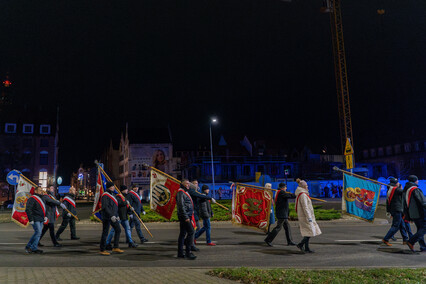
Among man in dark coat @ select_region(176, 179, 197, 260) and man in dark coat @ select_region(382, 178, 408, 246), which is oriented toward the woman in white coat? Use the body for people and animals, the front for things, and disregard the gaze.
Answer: man in dark coat @ select_region(176, 179, 197, 260)

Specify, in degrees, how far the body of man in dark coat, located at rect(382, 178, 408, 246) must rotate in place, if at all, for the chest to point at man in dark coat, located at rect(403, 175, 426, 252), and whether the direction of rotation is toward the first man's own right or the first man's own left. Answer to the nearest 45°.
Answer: approximately 45° to the first man's own right

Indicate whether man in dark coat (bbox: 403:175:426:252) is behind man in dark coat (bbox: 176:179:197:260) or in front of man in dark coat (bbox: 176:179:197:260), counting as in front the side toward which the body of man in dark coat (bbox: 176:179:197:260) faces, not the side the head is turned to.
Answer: in front

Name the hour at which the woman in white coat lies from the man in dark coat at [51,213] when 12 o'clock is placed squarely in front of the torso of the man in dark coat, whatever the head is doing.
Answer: The woman in white coat is roughly at 1 o'clock from the man in dark coat.

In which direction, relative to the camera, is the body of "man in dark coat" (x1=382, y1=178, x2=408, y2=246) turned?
to the viewer's right

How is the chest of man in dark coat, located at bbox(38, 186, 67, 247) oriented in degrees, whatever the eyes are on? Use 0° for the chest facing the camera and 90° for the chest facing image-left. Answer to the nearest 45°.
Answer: approximately 270°

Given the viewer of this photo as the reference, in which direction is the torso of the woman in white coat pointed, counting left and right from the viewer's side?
facing to the right of the viewer

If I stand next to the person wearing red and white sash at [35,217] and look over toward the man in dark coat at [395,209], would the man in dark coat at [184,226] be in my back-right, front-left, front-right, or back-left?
front-right

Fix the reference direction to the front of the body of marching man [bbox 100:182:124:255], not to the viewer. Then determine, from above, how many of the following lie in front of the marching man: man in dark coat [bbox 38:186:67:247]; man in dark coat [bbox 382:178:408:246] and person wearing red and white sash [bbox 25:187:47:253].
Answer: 1

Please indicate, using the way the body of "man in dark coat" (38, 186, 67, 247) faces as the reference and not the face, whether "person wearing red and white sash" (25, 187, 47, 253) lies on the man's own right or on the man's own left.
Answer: on the man's own right

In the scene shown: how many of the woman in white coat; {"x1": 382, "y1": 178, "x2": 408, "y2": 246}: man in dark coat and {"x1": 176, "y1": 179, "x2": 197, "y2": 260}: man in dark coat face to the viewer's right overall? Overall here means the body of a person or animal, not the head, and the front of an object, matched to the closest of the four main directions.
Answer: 3

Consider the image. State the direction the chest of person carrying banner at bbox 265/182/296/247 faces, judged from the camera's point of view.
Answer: to the viewer's right

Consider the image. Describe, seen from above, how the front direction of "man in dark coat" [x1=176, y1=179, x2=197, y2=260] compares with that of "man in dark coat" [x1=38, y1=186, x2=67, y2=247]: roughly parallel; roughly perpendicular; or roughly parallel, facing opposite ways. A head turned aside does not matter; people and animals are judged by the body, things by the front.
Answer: roughly parallel

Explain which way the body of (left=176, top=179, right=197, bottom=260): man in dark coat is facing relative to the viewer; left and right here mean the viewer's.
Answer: facing to the right of the viewer

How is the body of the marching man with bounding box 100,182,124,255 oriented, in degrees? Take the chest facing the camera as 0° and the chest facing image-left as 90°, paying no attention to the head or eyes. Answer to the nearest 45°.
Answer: approximately 270°
